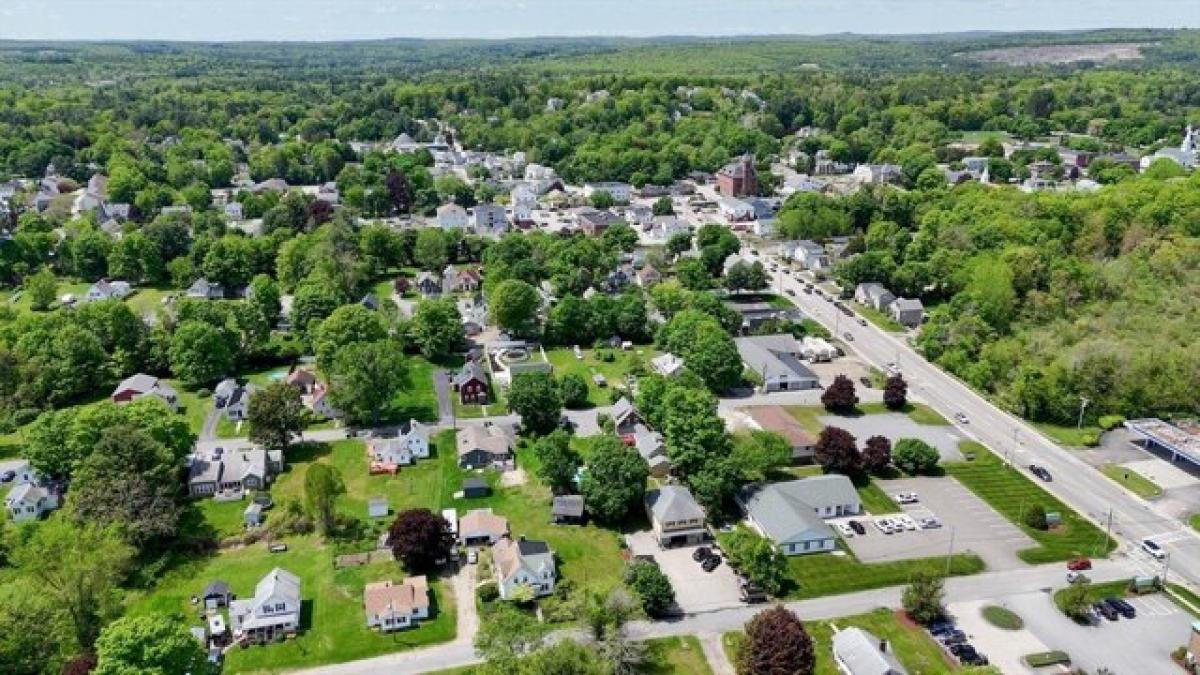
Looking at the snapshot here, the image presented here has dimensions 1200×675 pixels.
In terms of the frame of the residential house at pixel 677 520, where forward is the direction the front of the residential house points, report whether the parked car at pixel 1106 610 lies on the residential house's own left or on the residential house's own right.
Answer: on the residential house's own left

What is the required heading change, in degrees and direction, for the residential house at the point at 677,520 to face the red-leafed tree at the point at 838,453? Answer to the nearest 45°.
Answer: approximately 135° to its left

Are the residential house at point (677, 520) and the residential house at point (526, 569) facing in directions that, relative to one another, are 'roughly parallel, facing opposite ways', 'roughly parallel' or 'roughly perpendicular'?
roughly parallel

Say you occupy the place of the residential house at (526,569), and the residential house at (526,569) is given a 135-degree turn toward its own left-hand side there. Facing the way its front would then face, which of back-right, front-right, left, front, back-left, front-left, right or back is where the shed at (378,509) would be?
left

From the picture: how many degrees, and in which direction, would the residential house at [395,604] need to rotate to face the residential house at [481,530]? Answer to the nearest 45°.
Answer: approximately 135° to its left

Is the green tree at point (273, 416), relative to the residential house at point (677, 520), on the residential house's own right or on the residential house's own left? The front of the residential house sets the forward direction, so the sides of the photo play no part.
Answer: on the residential house's own right

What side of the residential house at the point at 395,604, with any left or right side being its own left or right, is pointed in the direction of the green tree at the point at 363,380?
back

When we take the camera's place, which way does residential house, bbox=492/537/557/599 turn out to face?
facing the viewer

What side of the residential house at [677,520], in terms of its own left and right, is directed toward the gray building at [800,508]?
left

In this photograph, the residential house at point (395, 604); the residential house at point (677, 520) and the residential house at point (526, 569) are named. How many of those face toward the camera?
3

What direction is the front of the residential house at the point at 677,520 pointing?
toward the camera

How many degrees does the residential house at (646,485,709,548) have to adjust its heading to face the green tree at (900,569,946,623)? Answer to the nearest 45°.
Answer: approximately 45° to its left

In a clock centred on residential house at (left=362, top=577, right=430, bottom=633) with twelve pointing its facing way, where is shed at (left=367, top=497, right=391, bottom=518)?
The shed is roughly at 6 o'clock from the residential house.

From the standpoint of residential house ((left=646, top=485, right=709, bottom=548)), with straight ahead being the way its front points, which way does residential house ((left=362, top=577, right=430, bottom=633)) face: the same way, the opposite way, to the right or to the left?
the same way

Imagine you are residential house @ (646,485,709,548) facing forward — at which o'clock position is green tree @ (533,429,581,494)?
The green tree is roughly at 4 o'clock from the residential house.

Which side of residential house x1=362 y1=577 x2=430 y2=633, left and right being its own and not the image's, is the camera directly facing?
front

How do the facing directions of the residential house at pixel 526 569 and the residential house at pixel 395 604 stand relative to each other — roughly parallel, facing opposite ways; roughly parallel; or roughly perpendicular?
roughly parallel
